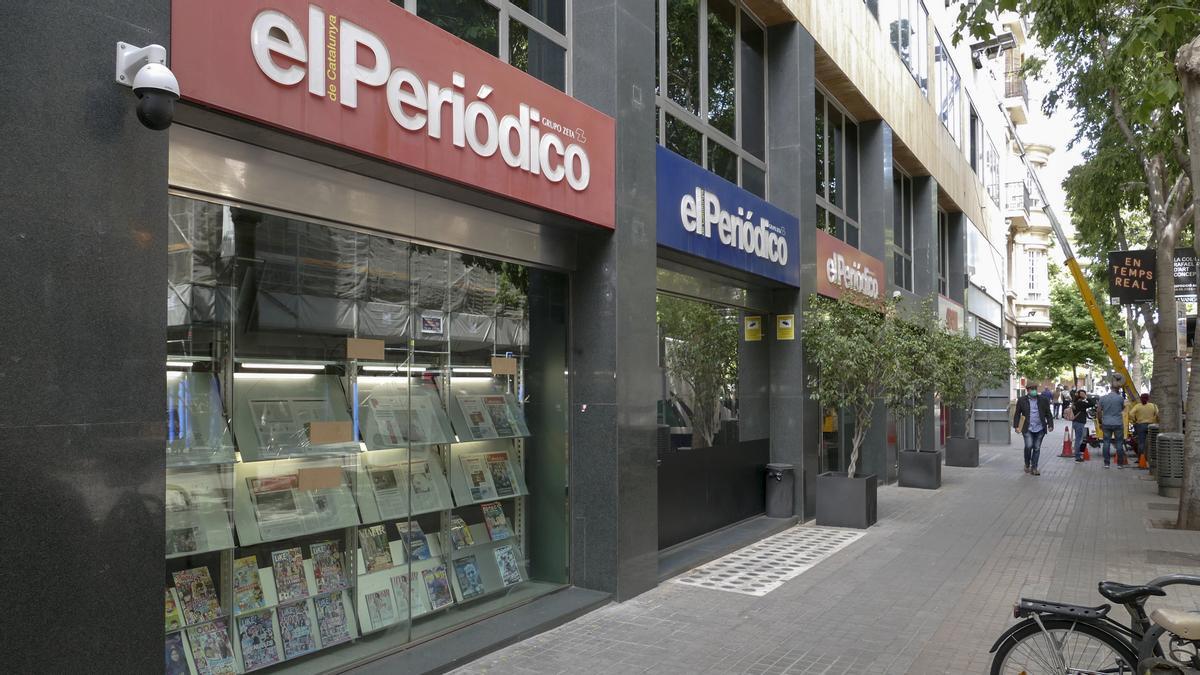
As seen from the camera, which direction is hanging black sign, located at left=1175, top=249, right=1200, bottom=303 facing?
toward the camera

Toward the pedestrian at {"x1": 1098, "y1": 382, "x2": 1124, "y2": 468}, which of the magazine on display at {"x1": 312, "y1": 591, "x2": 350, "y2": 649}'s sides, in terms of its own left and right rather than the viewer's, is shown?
left

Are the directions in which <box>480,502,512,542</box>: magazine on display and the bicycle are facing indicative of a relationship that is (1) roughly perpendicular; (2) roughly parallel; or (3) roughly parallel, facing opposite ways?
roughly parallel

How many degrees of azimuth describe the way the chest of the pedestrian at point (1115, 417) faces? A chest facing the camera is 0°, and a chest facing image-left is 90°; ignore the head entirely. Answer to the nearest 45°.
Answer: approximately 180°

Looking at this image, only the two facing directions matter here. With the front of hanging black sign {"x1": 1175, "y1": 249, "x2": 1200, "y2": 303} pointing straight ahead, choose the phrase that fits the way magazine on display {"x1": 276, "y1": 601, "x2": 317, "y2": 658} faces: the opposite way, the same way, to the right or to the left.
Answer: to the left

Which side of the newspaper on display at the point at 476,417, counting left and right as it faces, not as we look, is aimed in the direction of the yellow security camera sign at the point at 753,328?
left

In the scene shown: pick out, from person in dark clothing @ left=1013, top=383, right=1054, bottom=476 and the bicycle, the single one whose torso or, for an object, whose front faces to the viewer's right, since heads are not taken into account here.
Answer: the bicycle

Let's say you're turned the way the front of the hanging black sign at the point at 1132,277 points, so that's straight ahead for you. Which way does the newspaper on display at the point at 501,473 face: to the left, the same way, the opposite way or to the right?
to the left

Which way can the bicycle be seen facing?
to the viewer's right

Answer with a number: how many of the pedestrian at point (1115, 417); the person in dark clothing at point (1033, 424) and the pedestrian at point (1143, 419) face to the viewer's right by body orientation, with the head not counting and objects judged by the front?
0

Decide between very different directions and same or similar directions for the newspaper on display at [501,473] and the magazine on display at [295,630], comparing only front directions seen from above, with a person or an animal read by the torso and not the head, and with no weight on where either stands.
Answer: same or similar directions

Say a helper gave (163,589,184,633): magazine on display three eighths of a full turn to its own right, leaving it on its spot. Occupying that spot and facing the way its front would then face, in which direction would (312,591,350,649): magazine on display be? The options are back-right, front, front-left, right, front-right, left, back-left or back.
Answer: back-right

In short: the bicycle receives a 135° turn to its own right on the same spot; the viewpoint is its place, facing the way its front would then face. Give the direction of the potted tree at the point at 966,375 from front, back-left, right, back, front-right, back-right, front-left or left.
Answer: back-right
